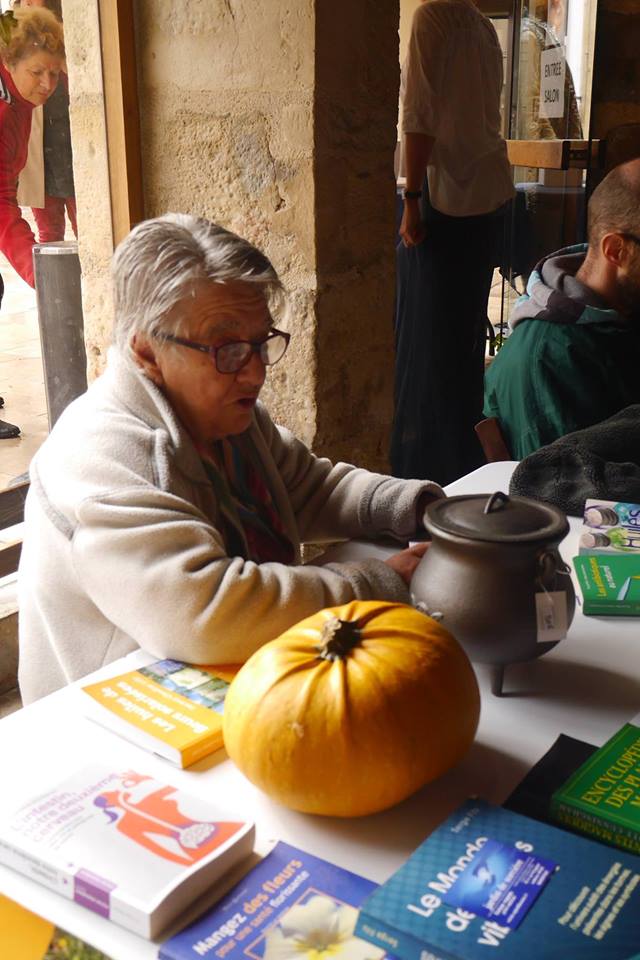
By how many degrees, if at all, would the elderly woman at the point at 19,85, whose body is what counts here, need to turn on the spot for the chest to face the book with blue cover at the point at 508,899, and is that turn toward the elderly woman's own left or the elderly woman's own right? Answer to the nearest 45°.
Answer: approximately 45° to the elderly woman's own right

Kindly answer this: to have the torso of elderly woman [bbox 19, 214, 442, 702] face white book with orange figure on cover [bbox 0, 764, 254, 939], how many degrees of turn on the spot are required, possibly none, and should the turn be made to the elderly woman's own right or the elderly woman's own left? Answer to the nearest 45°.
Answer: approximately 45° to the elderly woman's own right

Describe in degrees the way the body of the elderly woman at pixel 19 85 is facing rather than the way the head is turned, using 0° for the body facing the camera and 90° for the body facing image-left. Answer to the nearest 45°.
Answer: approximately 315°

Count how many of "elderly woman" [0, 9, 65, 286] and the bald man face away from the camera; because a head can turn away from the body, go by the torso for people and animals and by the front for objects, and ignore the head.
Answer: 0

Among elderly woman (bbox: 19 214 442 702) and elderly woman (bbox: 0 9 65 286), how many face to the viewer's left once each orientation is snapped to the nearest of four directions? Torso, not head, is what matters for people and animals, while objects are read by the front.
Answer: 0

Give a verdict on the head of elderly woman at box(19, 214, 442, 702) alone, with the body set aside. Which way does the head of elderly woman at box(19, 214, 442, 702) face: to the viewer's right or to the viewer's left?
to the viewer's right

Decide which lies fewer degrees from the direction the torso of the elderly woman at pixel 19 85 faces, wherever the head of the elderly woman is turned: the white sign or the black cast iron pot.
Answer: the black cast iron pot

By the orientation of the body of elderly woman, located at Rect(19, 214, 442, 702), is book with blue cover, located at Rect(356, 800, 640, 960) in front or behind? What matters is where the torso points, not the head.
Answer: in front

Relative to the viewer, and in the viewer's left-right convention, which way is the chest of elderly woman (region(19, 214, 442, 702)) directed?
facing the viewer and to the right of the viewer

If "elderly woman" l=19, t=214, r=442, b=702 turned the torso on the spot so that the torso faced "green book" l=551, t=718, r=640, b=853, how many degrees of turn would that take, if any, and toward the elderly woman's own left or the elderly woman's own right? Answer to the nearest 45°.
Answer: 0° — they already face it

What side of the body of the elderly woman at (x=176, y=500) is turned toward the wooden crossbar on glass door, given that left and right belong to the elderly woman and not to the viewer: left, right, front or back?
left

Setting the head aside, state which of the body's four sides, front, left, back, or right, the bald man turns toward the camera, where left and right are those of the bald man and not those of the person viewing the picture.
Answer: right
